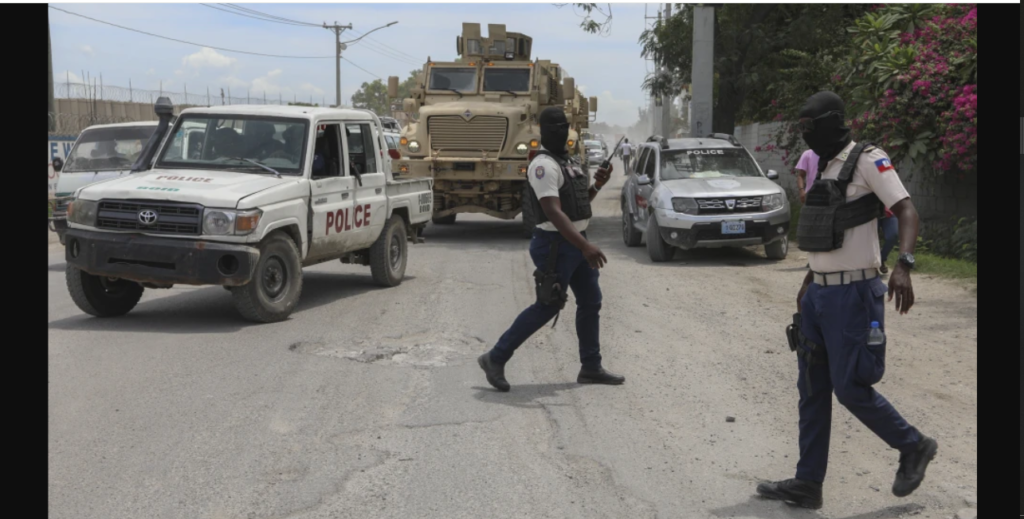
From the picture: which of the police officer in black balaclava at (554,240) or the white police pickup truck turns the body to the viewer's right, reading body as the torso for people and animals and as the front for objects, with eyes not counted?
the police officer in black balaclava

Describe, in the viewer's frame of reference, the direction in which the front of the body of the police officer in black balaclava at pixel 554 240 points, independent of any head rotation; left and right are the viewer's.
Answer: facing to the right of the viewer

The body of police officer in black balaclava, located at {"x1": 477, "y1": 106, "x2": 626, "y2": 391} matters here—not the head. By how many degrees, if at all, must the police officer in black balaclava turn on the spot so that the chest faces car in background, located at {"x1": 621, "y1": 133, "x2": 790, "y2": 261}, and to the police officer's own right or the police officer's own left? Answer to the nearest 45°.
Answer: approximately 90° to the police officer's own left

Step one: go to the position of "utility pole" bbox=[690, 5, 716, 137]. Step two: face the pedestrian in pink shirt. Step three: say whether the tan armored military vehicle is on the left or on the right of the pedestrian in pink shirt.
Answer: right

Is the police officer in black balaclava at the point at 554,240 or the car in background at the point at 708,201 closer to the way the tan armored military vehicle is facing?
the police officer in black balaclava

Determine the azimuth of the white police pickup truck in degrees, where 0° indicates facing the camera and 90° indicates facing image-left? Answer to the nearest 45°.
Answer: approximately 45°

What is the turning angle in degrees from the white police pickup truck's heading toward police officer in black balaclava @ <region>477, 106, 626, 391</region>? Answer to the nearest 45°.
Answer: approximately 90° to its left

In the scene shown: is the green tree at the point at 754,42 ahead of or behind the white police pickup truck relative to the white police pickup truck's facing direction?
behind

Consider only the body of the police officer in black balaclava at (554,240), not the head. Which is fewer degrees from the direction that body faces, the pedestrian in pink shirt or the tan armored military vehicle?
the pedestrian in pink shirt

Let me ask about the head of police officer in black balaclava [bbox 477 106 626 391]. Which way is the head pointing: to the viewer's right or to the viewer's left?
to the viewer's right

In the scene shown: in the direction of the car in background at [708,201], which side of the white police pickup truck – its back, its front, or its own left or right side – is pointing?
back

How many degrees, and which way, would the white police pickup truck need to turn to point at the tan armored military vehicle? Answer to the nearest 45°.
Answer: approximately 180°

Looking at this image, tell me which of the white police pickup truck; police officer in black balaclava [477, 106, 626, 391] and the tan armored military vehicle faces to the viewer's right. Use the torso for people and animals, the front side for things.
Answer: the police officer in black balaclava

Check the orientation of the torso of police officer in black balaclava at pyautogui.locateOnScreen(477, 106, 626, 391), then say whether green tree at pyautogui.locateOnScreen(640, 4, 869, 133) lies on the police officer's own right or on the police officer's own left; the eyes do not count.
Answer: on the police officer's own left
